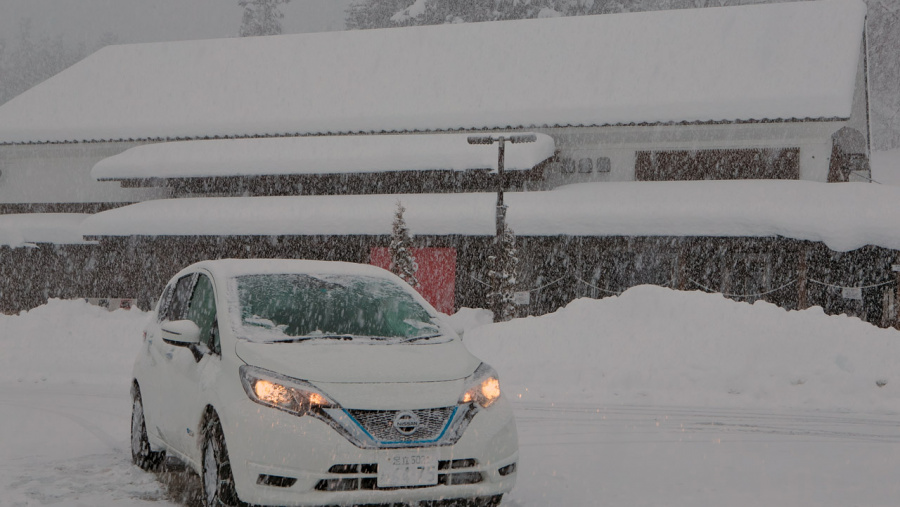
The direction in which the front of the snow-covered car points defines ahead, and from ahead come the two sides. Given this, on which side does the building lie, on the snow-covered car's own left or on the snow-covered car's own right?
on the snow-covered car's own left

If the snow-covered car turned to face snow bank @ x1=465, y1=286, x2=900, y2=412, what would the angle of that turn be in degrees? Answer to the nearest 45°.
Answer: approximately 90° to its left

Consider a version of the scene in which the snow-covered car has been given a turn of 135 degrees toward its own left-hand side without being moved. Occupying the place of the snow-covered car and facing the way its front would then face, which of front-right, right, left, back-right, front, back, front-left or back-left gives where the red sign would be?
front

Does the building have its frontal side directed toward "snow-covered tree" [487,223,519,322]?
yes

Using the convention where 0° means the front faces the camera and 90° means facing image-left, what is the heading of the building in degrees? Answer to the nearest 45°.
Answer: approximately 0°

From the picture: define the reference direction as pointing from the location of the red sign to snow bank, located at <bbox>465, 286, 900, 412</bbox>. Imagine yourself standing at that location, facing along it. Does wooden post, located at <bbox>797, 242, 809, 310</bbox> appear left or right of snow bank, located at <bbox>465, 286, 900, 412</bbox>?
left

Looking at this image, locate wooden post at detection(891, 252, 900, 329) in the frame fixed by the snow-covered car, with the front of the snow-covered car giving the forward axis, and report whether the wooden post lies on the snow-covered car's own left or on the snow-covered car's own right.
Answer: on the snow-covered car's own left

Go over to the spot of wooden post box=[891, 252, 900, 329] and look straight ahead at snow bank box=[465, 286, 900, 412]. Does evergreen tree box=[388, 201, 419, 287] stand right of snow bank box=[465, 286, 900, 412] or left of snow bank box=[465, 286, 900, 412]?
right

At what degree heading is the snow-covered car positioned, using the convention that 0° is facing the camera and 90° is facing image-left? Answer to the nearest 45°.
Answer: approximately 315°

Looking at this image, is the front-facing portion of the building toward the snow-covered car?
yes

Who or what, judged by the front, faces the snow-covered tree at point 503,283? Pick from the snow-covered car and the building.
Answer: the building
